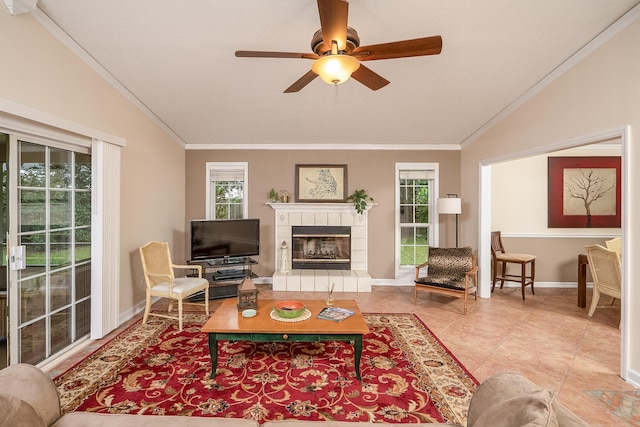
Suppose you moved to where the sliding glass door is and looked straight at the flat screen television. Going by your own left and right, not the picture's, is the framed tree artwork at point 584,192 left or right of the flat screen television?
right

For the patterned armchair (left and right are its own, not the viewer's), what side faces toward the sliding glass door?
front

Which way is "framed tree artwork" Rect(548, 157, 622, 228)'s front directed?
toward the camera

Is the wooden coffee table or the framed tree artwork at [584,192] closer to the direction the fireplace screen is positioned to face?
the wooden coffee table

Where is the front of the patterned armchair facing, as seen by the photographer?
facing the viewer and to the left of the viewer

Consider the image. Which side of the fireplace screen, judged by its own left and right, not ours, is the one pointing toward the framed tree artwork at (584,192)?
left

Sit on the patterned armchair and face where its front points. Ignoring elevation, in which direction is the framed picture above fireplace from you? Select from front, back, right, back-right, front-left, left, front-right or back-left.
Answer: front-right

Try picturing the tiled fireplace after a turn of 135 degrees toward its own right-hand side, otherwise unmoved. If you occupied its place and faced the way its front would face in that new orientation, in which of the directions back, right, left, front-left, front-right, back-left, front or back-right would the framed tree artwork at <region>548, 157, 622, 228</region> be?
back-right

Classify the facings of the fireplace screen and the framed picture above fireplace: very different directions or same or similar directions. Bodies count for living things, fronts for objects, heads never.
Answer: same or similar directions

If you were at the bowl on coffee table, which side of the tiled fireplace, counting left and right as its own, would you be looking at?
front

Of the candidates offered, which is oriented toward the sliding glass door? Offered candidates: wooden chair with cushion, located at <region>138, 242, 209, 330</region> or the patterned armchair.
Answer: the patterned armchair

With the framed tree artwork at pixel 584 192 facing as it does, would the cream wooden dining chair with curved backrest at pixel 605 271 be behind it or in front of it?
in front

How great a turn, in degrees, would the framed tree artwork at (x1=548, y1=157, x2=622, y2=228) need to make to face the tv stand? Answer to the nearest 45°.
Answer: approximately 45° to its right

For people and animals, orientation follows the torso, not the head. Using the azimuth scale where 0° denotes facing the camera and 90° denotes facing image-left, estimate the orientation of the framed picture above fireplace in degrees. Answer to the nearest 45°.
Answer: approximately 0°

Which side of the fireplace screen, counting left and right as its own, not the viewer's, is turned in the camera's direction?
front

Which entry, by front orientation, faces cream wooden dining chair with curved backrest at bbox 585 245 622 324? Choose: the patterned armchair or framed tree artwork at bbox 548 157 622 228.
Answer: the framed tree artwork

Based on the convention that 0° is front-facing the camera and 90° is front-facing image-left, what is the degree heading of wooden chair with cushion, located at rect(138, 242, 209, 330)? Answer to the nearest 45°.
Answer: approximately 315°

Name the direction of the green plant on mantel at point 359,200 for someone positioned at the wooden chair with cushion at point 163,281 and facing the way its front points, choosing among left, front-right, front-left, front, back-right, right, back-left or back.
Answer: front-left
